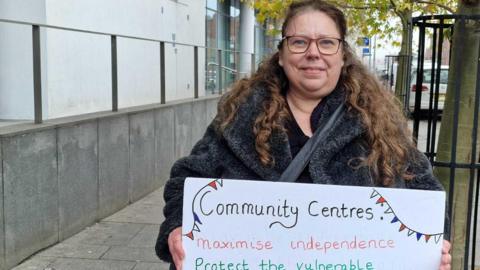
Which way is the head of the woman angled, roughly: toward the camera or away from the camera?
toward the camera

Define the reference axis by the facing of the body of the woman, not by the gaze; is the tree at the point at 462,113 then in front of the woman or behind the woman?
behind

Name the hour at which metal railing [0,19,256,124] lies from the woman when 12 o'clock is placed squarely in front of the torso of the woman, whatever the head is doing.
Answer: The metal railing is roughly at 5 o'clock from the woman.

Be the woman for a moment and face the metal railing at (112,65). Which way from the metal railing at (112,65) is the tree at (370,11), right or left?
right

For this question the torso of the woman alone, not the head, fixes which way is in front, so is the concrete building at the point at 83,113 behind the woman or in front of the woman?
behind

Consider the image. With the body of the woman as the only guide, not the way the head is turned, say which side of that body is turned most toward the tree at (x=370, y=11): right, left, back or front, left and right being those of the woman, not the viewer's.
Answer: back

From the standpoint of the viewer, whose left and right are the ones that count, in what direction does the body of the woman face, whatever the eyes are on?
facing the viewer
